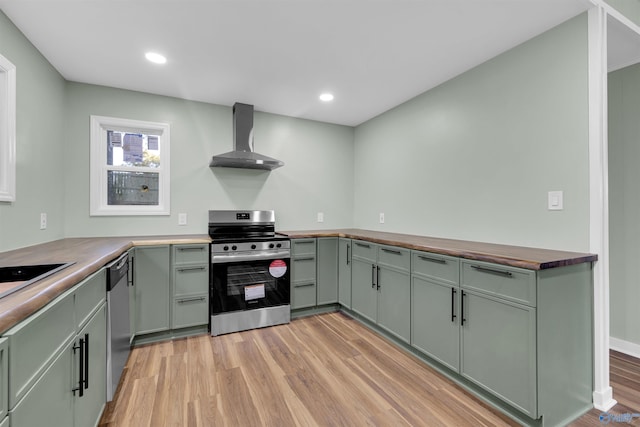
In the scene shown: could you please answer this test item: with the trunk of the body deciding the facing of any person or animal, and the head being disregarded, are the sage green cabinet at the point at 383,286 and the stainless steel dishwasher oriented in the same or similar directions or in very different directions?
very different directions

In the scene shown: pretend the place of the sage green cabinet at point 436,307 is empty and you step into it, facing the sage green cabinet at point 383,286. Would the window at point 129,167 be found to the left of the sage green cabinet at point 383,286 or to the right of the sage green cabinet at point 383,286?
left

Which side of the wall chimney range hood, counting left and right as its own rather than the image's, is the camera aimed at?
front

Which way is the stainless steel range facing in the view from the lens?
facing the viewer

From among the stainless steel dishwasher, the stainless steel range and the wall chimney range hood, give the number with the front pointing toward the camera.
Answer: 2

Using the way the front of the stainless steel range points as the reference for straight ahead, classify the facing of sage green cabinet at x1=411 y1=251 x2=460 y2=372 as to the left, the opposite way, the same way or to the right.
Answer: to the right

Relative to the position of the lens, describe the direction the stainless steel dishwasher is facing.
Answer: facing to the right of the viewer

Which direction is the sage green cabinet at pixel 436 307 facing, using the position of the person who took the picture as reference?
facing the viewer and to the left of the viewer

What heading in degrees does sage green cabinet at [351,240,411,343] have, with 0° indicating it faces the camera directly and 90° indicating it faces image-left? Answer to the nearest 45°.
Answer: approximately 45°

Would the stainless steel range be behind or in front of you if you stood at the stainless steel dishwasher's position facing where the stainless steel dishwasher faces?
in front

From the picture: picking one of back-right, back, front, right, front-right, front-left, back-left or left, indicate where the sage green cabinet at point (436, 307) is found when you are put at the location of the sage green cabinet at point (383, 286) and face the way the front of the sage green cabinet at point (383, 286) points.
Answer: left

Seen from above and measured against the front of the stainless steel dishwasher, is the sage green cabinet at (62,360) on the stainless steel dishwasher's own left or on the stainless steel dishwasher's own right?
on the stainless steel dishwasher's own right

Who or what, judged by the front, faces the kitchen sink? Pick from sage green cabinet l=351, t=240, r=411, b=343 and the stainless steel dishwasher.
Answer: the sage green cabinet

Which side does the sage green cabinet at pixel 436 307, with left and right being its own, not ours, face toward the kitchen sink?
front

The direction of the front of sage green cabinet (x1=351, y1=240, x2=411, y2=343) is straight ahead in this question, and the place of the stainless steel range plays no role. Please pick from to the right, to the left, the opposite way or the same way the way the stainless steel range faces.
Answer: to the left
